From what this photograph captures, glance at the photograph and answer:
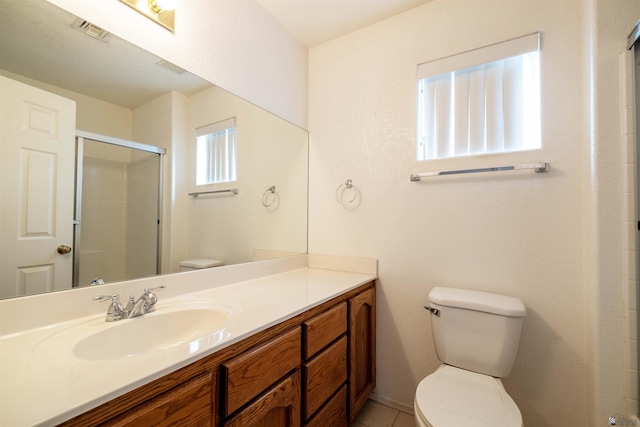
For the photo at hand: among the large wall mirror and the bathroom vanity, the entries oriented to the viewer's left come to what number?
0

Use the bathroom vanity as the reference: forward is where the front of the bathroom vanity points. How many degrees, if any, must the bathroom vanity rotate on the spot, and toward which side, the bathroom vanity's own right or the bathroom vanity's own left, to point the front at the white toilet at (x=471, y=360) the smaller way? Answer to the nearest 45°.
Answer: approximately 45° to the bathroom vanity's own left

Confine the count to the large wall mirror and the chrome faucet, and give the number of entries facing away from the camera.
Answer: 0

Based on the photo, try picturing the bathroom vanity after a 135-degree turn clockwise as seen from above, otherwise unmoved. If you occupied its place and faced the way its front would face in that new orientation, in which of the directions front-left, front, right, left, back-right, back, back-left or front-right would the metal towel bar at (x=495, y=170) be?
back

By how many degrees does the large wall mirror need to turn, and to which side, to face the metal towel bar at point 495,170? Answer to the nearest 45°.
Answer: approximately 45° to its left

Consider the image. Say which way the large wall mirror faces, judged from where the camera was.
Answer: facing the viewer and to the right of the viewer

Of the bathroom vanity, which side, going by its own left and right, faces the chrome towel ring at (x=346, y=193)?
left

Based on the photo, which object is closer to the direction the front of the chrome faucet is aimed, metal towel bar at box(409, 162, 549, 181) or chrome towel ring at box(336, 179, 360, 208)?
the metal towel bar

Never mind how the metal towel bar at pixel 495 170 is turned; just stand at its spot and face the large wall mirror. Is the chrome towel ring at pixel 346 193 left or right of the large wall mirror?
right

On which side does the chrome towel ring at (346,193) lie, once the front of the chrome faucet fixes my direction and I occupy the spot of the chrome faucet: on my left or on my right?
on my left

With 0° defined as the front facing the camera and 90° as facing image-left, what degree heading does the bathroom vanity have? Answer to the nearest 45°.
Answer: approximately 315°
